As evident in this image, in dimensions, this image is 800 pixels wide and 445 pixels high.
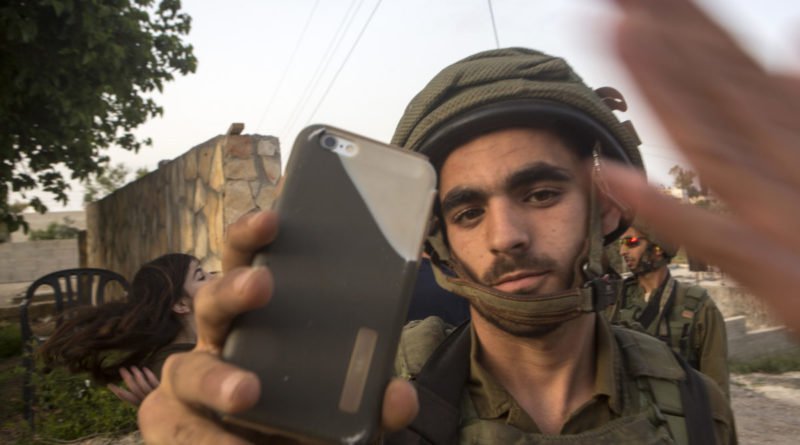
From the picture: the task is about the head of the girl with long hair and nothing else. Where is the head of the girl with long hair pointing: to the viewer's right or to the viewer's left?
to the viewer's right

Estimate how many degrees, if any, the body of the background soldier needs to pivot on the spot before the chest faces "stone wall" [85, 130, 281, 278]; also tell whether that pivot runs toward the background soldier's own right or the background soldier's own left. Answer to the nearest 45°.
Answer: approximately 45° to the background soldier's own right

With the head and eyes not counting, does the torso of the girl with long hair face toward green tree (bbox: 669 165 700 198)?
no

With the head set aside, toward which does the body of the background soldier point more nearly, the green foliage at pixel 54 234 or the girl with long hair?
the girl with long hair

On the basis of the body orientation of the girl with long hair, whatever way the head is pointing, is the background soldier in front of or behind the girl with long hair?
in front

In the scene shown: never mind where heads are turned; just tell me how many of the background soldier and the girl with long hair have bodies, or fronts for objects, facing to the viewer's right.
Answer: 1

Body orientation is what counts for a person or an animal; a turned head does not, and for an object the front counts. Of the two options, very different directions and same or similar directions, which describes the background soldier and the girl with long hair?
very different directions

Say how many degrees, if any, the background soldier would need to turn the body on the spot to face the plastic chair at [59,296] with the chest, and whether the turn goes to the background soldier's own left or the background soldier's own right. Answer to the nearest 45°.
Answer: approximately 45° to the background soldier's own right

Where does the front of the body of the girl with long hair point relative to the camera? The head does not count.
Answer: to the viewer's right

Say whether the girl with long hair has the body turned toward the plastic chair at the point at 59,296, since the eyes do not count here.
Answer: no

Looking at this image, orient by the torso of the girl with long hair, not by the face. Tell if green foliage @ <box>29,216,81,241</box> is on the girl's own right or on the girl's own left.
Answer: on the girl's own left

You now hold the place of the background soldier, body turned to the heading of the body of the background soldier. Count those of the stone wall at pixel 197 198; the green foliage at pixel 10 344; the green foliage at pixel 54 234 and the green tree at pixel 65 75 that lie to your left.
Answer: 0

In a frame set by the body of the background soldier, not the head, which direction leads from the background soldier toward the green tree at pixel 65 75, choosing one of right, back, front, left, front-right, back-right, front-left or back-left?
front-right

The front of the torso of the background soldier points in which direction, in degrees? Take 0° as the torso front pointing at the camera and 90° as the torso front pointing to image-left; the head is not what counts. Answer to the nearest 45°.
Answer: approximately 45°

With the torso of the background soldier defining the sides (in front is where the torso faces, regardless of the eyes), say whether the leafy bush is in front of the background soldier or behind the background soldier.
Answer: in front
